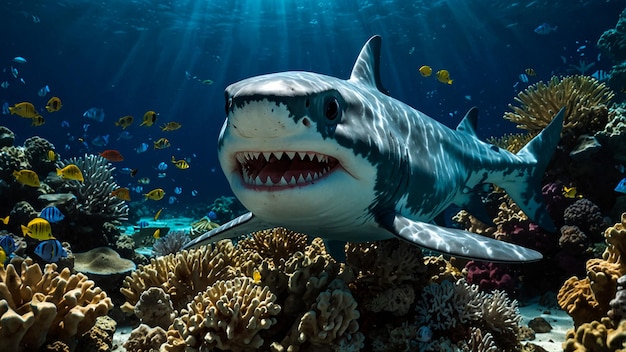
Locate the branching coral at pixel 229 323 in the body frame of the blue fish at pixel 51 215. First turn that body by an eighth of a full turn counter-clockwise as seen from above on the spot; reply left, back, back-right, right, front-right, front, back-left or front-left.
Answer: right

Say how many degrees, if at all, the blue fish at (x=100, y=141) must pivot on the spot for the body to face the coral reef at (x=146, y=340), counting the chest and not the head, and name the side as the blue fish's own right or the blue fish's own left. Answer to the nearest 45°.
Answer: approximately 90° to the blue fish's own left

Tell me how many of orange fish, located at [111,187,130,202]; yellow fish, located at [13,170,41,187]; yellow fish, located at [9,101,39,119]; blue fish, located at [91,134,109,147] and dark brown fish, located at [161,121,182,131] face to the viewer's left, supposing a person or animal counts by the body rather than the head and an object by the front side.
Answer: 2

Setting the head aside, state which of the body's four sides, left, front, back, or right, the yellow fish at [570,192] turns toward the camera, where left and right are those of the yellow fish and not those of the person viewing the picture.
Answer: left

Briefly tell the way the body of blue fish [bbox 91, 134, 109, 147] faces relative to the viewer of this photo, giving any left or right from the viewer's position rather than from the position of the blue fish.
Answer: facing to the left of the viewer

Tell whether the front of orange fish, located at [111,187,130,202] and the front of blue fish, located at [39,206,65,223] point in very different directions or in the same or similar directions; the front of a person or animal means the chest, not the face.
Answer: same or similar directions

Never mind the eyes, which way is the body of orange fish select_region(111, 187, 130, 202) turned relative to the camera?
to the viewer's left

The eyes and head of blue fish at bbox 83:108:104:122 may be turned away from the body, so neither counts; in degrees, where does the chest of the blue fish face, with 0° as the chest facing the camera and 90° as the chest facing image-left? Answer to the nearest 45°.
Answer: approximately 90°
